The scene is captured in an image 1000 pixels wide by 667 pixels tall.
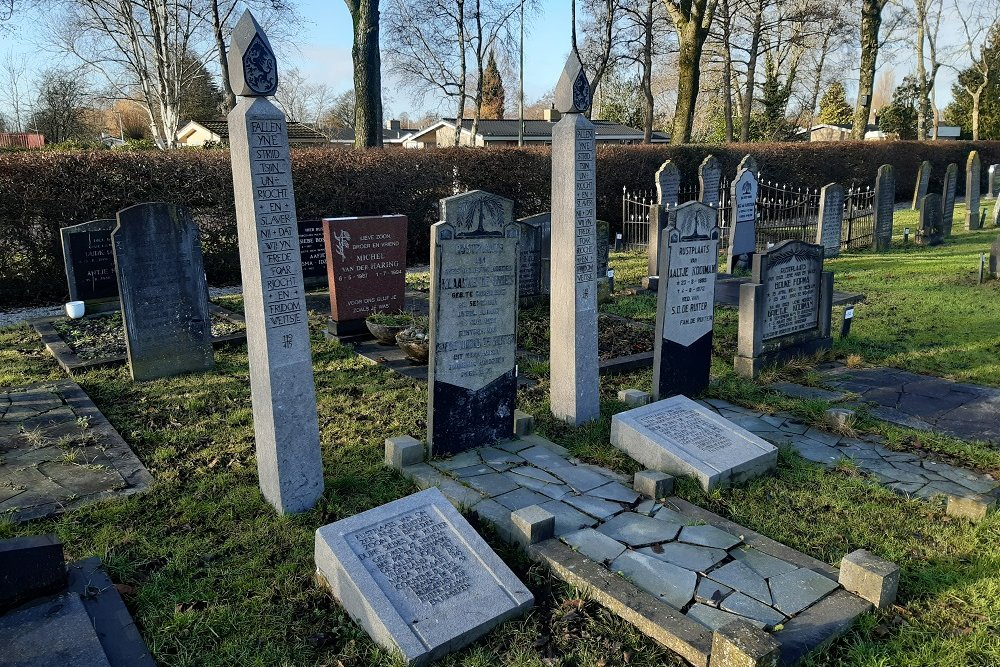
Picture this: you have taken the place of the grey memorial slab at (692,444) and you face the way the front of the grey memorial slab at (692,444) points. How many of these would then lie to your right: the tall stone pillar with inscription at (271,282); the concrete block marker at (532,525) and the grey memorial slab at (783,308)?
2

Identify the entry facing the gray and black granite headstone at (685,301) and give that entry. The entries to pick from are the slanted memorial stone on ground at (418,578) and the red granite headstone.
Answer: the red granite headstone

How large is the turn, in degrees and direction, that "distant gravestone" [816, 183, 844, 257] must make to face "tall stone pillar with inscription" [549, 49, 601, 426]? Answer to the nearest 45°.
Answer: approximately 45° to its right

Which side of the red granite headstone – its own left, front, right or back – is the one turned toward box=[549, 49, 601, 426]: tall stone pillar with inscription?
front

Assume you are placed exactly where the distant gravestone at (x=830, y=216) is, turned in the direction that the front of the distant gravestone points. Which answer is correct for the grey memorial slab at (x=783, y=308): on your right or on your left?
on your right

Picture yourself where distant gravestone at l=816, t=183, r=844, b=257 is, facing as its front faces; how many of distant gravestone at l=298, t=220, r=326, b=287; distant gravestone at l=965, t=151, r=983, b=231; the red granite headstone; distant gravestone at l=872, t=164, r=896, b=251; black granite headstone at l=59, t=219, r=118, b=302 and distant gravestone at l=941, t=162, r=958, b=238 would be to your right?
3

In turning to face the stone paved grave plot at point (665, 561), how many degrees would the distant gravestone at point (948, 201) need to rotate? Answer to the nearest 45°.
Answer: approximately 45° to its right

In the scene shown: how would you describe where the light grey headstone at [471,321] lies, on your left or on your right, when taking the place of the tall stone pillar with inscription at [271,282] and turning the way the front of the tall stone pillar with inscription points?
on your left

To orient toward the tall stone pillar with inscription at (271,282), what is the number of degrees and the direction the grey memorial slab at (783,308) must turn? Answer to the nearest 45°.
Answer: approximately 90° to its right

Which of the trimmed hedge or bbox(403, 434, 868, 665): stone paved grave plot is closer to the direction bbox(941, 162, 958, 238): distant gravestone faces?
the stone paved grave plot

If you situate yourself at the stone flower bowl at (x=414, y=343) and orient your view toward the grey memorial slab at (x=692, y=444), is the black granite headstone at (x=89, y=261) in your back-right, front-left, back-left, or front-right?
back-right
